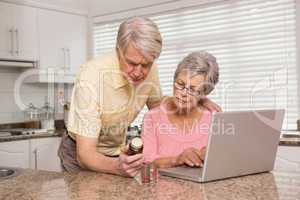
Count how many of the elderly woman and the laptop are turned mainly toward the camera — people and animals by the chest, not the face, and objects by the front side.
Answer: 1

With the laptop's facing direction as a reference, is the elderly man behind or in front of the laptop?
in front

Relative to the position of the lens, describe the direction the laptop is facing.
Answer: facing away from the viewer and to the left of the viewer

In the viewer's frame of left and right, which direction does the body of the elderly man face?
facing the viewer and to the right of the viewer

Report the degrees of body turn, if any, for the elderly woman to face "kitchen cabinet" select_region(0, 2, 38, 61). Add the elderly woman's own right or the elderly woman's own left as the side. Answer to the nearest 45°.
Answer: approximately 135° to the elderly woman's own right

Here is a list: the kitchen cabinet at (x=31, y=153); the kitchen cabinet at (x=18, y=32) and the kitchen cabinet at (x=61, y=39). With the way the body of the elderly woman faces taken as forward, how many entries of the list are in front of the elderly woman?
0

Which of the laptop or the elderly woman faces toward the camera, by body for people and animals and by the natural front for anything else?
the elderly woman

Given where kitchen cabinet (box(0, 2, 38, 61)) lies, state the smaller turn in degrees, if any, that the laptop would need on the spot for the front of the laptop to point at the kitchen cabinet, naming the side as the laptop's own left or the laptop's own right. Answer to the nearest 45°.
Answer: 0° — it already faces it

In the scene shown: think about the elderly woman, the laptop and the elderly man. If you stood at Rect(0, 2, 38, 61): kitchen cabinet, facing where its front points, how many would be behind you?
0

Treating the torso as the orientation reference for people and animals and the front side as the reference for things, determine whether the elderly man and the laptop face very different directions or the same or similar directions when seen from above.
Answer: very different directions

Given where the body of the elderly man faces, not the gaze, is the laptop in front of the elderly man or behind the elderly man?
in front

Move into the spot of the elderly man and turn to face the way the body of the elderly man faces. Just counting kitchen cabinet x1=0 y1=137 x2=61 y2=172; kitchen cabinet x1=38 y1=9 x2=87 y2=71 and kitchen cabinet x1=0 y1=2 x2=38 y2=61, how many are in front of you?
0

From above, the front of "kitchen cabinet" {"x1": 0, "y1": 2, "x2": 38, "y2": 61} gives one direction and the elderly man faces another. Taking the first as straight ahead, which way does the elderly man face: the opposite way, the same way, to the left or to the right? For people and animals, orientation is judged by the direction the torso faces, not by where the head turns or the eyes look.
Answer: the same way

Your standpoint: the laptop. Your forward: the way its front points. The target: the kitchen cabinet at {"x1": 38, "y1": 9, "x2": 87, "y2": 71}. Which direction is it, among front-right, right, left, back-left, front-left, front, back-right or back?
front

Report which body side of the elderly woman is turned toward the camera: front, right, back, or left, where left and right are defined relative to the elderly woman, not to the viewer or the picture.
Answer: front

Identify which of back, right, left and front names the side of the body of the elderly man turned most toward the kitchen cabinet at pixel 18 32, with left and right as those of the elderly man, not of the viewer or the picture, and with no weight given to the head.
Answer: back

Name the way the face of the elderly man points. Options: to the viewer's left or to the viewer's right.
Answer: to the viewer's right
